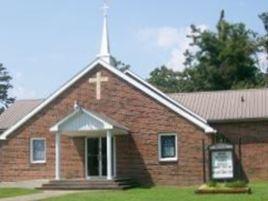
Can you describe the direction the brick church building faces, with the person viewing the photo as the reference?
facing the viewer and to the left of the viewer

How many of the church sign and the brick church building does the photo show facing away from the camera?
0

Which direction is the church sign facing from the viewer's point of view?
toward the camera

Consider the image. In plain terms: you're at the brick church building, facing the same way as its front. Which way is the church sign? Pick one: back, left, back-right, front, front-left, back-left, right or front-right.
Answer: left
